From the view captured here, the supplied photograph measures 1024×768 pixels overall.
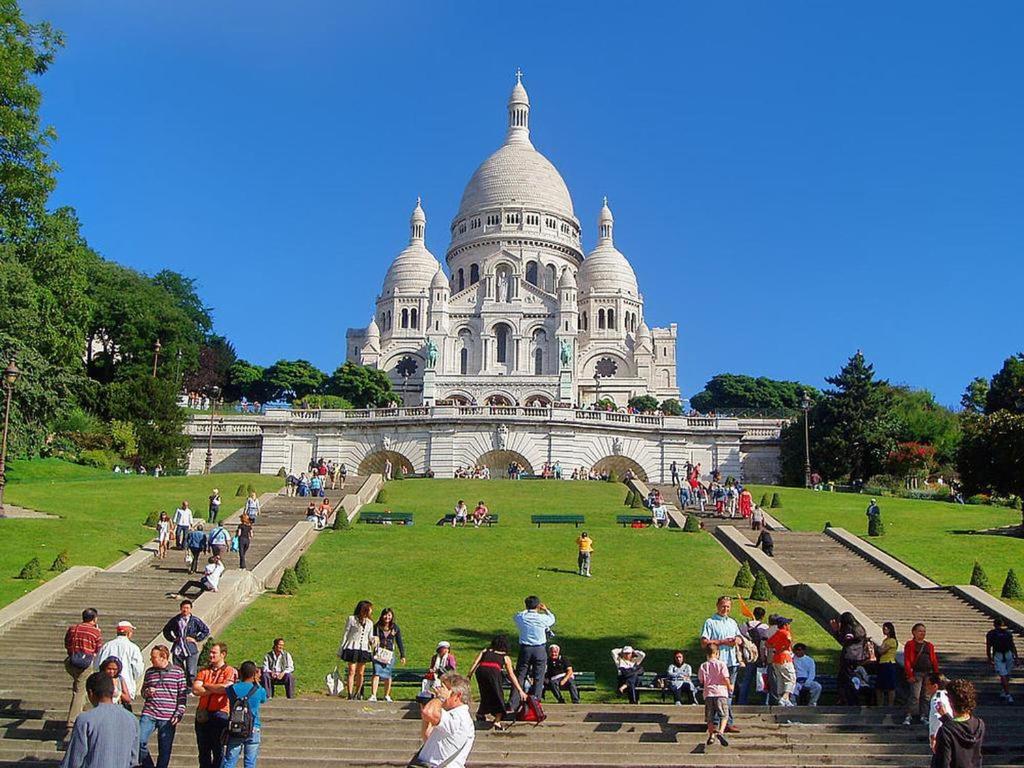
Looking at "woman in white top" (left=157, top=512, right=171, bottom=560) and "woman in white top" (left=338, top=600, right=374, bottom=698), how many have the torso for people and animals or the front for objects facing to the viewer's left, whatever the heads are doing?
0

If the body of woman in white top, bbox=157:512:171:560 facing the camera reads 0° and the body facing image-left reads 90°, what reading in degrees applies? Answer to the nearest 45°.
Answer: approximately 0°

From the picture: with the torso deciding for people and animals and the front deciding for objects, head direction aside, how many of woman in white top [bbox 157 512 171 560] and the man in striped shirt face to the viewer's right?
0

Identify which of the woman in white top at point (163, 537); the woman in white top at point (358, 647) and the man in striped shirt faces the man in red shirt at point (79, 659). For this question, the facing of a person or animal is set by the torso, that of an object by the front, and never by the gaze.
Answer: the woman in white top at point (163, 537)

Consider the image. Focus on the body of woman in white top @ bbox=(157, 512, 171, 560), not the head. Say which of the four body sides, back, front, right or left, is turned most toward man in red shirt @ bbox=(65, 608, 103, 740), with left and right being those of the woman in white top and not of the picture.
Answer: front

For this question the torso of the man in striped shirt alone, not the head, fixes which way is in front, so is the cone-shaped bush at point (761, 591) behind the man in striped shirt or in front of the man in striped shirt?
behind

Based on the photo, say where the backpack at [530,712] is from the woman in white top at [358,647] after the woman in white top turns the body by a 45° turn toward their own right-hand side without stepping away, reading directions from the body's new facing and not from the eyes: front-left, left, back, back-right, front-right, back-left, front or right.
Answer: front-left

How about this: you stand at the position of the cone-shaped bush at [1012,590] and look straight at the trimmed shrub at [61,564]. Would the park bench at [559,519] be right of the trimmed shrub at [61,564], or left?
right

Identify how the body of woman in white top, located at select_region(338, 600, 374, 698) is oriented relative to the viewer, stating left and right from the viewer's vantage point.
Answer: facing the viewer and to the right of the viewer

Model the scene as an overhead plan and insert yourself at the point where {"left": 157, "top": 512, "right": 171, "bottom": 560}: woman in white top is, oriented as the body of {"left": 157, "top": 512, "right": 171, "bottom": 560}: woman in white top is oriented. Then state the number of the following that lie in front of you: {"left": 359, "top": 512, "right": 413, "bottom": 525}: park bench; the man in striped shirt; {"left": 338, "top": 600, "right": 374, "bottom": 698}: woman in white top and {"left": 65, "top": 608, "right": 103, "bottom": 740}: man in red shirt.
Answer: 3

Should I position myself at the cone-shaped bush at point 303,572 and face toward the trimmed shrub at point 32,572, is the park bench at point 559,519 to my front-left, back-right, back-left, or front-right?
back-right

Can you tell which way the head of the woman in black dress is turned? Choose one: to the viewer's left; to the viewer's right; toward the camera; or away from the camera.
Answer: away from the camera
